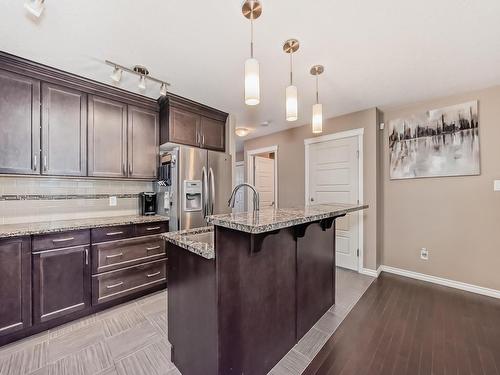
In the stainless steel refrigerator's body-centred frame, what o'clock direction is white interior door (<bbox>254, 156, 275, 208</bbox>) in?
The white interior door is roughly at 9 o'clock from the stainless steel refrigerator.

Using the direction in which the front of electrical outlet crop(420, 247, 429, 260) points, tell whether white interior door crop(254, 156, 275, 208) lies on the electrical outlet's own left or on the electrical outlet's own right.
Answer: on the electrical outlet's own right

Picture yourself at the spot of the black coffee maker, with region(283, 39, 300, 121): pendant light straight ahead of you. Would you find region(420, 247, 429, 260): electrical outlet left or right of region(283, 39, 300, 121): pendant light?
left

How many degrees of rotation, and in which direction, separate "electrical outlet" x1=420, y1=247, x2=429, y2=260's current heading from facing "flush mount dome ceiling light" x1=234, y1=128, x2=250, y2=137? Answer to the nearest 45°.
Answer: approximately 90° to its right
